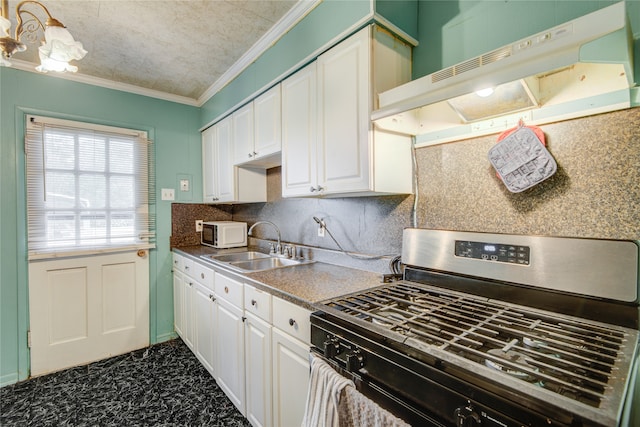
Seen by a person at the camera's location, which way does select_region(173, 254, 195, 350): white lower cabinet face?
facing to the left of the viewer

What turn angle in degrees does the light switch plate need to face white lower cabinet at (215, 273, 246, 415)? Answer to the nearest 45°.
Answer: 0° — it already faces it

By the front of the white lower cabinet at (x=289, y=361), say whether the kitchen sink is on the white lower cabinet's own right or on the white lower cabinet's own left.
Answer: on the white lower cabinet's own right

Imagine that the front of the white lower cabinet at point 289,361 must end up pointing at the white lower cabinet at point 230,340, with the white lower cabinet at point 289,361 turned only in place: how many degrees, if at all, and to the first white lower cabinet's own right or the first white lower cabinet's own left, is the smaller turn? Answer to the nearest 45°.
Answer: approximately 90° to the first white lower cabinet's own right

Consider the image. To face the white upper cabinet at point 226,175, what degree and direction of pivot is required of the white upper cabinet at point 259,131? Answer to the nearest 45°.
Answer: approximately 90° to its right

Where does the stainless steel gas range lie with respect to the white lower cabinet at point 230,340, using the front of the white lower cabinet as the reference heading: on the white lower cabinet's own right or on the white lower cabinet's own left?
on the white lower cabinet's own left

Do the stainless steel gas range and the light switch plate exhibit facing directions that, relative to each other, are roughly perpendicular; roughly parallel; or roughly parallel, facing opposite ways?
roughly perpendicular

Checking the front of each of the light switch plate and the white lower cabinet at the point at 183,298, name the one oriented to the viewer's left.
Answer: the white lower cabinet

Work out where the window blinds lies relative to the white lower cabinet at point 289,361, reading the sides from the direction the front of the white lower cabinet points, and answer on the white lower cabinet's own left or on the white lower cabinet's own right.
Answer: on the white lower cabinet's own right

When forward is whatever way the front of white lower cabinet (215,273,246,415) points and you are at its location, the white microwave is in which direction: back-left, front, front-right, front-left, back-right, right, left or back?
back-right

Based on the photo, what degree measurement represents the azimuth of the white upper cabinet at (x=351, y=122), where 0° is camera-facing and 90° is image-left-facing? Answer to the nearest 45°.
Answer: approximately 45°

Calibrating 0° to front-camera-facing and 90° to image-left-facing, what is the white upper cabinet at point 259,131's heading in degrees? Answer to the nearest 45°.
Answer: approximately 45°
